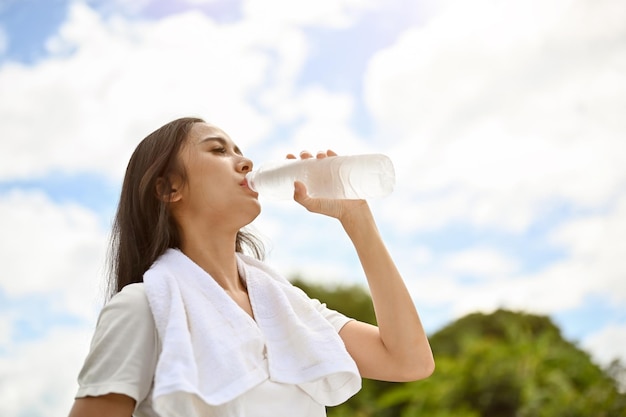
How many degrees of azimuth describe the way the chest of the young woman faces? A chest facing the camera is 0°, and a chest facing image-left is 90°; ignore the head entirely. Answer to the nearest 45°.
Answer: approximately 315°
